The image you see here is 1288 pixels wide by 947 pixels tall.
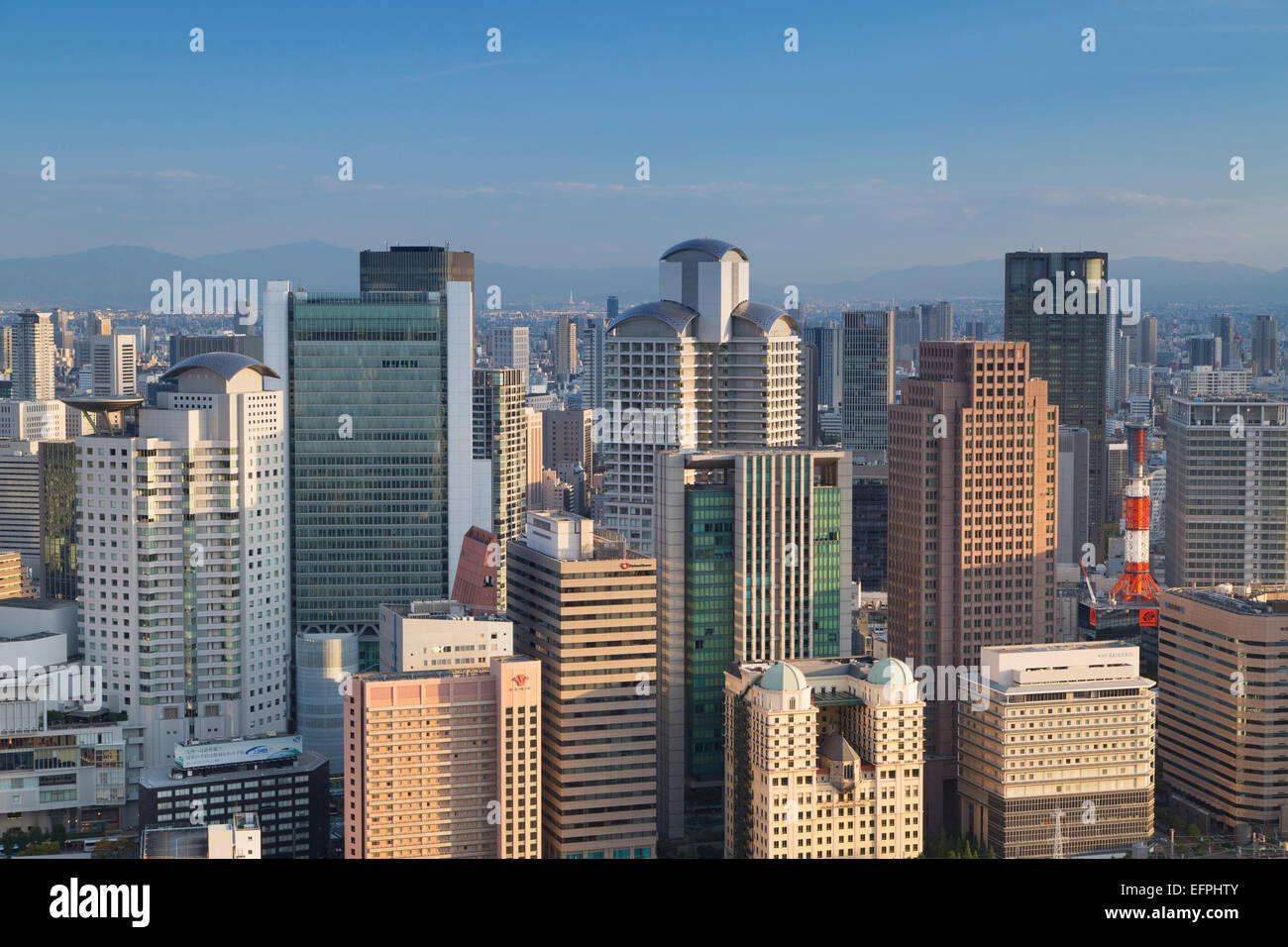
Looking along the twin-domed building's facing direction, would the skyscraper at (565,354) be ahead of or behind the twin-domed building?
behind

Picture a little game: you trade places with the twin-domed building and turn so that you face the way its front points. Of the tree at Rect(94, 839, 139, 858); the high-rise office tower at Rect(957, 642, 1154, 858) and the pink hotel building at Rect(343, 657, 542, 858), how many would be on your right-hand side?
2

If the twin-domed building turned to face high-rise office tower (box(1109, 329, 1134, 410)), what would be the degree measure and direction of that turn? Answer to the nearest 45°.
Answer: approximately 180°

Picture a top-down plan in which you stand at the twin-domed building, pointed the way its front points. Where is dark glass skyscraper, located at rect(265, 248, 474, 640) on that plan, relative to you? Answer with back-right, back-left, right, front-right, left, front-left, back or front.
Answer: back-right

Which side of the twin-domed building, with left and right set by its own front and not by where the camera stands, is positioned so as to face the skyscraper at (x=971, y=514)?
back

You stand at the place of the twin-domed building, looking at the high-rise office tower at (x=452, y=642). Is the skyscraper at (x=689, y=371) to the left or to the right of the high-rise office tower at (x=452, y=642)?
right

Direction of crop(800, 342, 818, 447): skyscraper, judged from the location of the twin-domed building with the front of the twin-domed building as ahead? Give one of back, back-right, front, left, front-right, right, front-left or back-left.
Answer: back

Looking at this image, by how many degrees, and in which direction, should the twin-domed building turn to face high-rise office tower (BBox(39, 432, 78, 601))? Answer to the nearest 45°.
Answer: approximately 135° to its right

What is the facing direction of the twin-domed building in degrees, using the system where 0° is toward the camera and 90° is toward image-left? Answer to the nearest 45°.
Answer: approximately 0°

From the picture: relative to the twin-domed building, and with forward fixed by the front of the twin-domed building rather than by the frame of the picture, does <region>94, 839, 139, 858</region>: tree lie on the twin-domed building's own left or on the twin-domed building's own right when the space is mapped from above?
on the twin-domed building's own right

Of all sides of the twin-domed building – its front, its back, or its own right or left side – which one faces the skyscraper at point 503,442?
back

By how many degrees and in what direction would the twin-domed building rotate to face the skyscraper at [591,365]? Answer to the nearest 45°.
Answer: approximately 180°

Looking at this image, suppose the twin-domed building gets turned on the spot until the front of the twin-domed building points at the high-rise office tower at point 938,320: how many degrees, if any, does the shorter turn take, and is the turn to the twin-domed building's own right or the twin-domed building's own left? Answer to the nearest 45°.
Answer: approximately 180°

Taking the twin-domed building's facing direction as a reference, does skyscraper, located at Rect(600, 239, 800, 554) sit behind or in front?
behind
